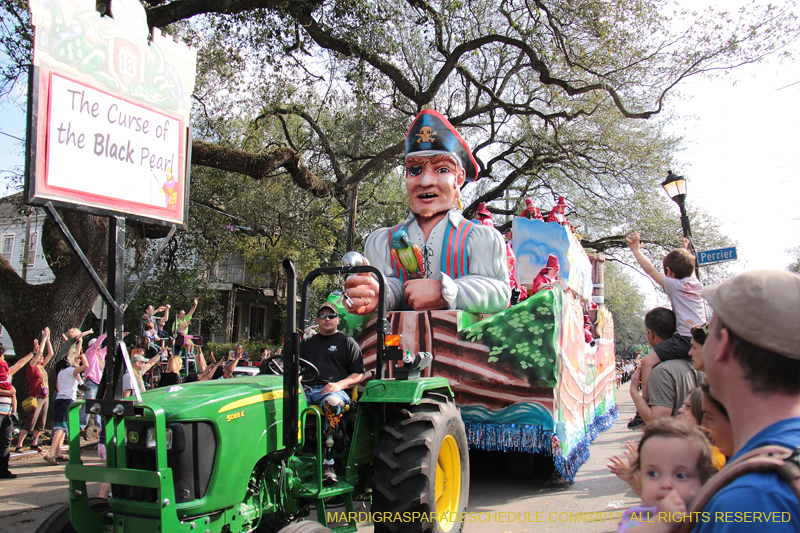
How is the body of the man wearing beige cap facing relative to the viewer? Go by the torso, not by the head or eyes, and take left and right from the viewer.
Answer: facing away from the viewer and to the left of the viewer

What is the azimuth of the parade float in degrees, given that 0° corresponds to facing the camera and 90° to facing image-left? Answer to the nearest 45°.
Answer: approximately 45°

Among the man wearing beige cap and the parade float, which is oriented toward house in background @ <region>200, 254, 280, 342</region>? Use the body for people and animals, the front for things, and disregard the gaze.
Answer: the man wearing beige cap

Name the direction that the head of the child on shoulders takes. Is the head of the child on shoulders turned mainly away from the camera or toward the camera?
away from the camera

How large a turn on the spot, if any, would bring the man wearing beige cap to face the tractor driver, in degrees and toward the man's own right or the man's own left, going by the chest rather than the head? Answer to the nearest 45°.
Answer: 0° — they already face them

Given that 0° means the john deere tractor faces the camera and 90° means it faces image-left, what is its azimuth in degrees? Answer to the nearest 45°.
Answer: approximately 45°

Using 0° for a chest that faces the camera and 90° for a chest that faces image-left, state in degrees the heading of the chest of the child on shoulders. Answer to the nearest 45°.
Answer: approximately 135°

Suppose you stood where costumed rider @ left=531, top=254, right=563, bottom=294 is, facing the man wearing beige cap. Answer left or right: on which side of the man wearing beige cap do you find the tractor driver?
right

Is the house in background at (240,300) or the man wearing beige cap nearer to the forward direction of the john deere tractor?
the man wearing beige cap
